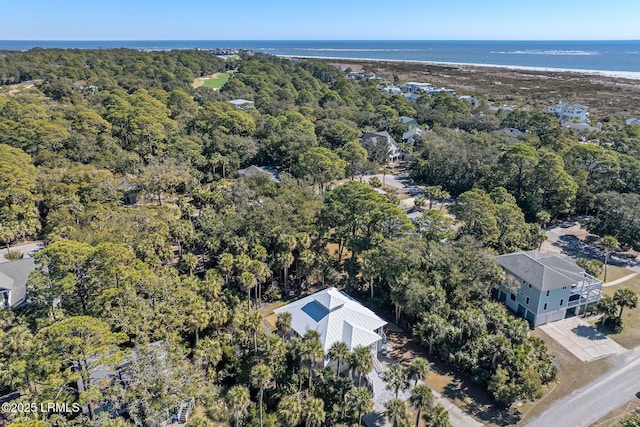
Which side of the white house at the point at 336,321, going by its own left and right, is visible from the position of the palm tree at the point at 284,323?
right

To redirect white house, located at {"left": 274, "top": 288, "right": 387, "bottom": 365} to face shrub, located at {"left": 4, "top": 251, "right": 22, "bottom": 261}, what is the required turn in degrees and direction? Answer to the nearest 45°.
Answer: approximately 135° to its right

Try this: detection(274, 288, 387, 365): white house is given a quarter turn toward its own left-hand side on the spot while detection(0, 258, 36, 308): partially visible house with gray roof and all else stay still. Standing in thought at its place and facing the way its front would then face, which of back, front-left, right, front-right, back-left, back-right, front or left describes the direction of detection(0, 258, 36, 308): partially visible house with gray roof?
back-left

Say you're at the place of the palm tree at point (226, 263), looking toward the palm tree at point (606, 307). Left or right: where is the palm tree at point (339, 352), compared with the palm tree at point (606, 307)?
right

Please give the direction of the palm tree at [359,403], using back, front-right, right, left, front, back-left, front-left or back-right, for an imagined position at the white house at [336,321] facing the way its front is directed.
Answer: front-right

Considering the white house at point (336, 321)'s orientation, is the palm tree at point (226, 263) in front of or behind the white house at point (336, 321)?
behind

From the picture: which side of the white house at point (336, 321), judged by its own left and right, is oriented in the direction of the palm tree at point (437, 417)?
front

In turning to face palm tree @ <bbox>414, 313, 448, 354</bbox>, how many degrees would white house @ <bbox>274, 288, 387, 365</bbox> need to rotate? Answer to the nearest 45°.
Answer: approximately 45° to its left

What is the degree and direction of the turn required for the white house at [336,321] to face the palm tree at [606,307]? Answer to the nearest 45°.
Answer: approximately 45° to its left

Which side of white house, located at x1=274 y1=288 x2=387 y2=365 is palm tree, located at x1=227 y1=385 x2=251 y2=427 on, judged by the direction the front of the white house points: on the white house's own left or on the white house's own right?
on the white house's own right

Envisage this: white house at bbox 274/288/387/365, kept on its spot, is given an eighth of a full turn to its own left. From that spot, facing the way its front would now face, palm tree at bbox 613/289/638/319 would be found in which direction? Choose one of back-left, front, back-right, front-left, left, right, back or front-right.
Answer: front

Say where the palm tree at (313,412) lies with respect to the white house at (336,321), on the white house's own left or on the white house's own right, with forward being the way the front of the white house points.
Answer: on the white house's own right

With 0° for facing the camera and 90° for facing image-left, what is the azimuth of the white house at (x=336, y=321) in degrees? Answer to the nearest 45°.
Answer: approximately 315°

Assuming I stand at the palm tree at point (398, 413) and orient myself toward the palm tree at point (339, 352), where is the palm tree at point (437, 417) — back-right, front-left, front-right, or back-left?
back-right

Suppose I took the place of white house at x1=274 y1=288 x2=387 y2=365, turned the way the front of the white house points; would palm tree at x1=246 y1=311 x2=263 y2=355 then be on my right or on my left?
on my right
